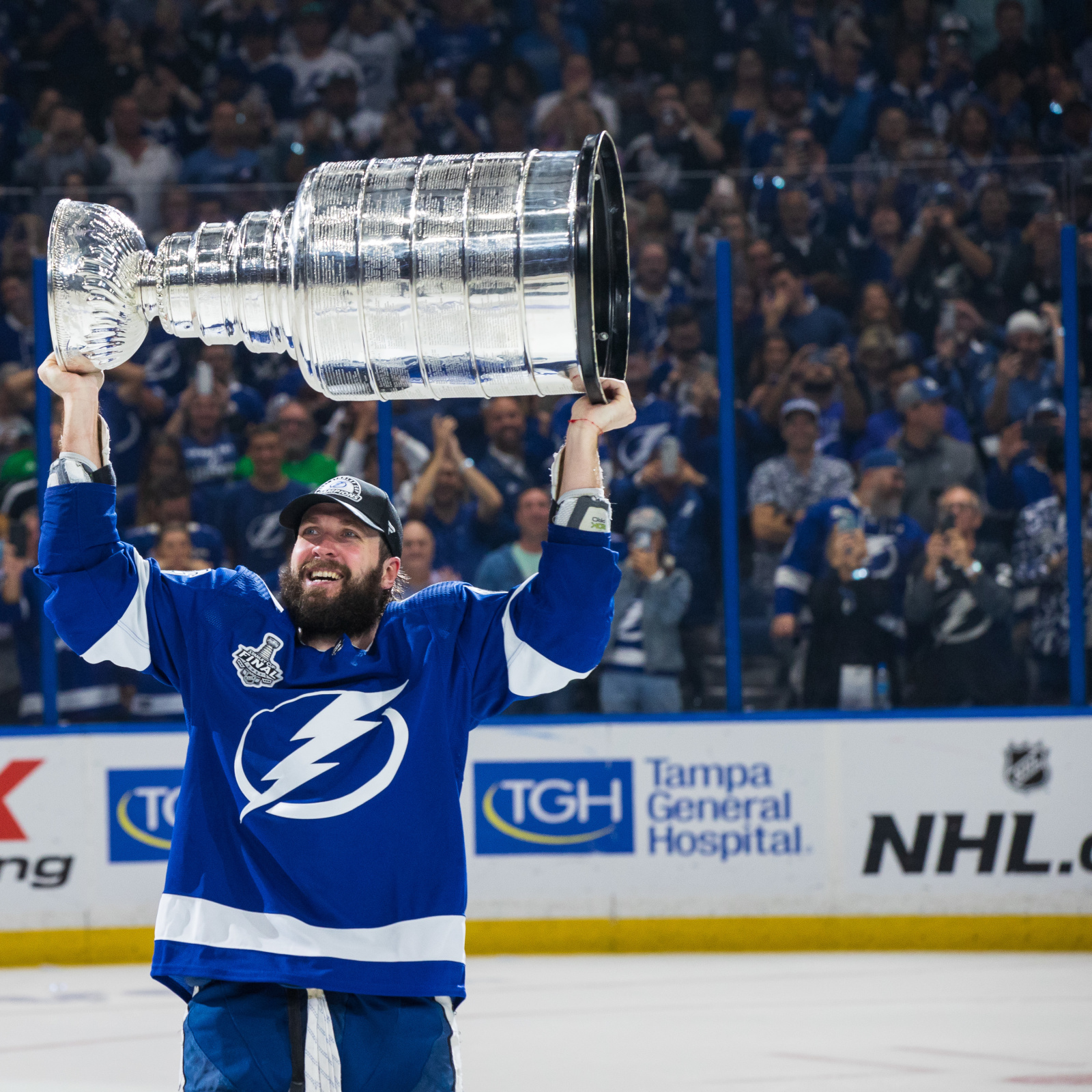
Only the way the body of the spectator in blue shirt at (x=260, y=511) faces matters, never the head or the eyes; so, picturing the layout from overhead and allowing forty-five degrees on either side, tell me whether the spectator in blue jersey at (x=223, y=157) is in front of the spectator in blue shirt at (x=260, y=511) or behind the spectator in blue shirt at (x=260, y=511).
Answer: behind

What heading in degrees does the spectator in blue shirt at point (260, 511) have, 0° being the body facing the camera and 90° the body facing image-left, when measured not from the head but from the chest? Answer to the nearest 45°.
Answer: approximately 0°

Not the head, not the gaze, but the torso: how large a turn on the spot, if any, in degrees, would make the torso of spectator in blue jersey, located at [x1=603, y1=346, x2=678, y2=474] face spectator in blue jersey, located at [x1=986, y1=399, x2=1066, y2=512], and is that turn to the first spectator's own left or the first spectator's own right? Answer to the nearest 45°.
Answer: approximately 135° to the first spectator's own left

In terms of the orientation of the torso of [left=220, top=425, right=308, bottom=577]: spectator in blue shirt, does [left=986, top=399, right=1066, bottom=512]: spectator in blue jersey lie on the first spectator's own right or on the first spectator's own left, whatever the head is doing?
on the first spectator's own left
